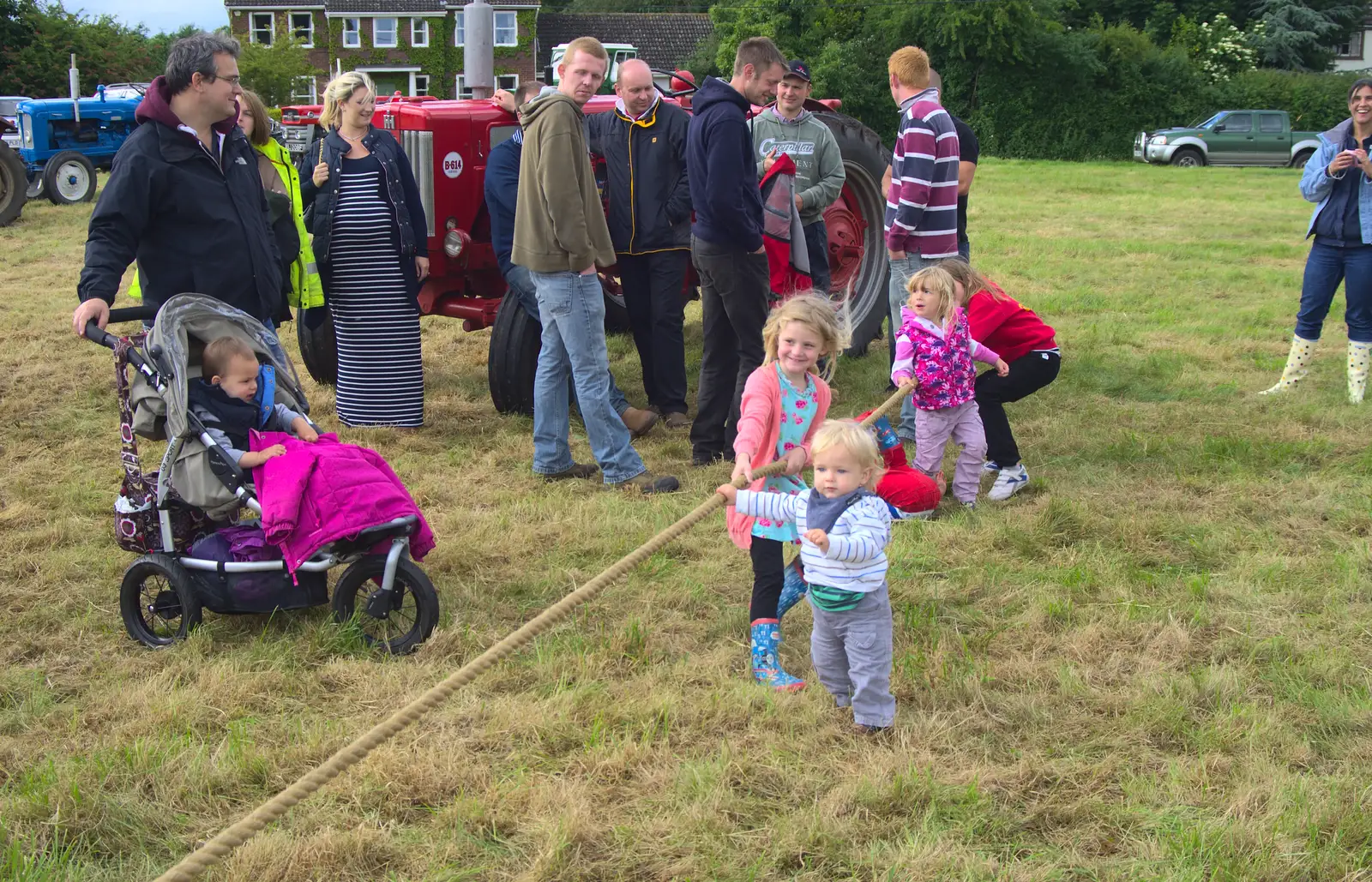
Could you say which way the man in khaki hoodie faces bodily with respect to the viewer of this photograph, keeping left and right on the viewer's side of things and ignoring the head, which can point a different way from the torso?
facing to the right of the viewer

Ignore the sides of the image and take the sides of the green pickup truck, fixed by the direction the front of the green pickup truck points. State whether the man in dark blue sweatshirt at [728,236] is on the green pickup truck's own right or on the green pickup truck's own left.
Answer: on the green pickup truck's own left

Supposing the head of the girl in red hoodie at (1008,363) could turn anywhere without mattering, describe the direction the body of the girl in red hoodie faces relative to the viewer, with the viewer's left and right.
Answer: facing to the left of the viewer

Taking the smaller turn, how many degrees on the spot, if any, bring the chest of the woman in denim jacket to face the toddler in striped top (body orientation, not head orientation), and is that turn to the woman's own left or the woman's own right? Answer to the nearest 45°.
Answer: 0° — they already face them

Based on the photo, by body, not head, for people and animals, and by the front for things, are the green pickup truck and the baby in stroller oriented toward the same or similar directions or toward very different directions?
very different directions

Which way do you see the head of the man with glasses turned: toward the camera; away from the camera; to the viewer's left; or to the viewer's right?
to the viewer's right

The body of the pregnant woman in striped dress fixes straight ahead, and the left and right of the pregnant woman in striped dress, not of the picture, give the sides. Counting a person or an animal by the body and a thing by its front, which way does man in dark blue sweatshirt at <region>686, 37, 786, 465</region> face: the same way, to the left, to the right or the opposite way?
to the left

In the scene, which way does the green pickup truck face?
to the viewer's left

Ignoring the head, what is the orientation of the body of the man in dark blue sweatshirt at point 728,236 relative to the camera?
to the viewer's right
